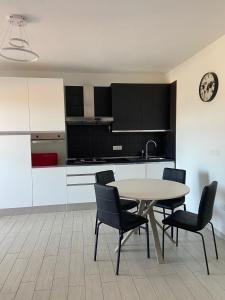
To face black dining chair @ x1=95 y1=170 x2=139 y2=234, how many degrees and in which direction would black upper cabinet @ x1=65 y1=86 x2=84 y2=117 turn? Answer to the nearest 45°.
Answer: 0° — it already faces it

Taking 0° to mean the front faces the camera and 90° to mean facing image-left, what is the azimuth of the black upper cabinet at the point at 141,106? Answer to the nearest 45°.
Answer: approximately 0°

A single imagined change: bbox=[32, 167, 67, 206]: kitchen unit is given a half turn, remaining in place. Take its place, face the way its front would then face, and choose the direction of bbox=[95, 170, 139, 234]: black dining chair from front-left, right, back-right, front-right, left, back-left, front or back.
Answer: back-right

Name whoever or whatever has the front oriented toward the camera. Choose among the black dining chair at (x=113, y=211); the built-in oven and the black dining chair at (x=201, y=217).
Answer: the built-in oven

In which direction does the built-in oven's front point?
toward the camera

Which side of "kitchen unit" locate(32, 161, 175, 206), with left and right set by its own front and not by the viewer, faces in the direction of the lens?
front

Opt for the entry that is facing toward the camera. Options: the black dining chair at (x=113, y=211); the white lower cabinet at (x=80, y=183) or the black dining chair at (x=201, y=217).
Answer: the white lower cabinet

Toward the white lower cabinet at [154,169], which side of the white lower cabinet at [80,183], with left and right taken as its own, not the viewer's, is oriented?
left

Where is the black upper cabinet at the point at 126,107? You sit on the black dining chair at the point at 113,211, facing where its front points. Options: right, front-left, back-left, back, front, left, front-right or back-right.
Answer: front-left

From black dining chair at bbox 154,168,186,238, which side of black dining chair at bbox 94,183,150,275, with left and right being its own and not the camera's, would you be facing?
front

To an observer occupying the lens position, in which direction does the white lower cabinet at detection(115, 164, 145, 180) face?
facing the viewer

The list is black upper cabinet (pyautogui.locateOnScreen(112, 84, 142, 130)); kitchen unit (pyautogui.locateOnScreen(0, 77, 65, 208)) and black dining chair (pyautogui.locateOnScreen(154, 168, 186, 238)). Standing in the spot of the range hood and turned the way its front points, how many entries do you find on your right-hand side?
1

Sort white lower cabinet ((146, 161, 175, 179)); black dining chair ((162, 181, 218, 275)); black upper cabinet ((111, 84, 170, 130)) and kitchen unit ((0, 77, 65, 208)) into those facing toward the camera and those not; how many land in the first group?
3

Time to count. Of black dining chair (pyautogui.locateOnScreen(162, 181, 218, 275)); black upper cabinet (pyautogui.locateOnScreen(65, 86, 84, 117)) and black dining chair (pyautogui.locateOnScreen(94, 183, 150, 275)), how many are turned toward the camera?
1

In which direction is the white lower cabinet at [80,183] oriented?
toward the camera
